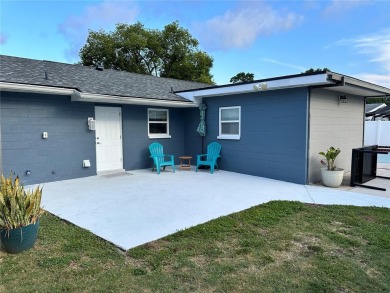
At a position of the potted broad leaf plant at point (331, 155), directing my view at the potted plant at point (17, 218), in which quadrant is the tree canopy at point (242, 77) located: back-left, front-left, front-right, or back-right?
back-right

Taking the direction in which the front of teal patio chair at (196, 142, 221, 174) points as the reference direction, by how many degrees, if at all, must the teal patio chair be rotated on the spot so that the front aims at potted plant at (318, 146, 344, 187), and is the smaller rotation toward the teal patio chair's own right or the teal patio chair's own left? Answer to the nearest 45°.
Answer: approximately 90° to the teal patio chair's own left

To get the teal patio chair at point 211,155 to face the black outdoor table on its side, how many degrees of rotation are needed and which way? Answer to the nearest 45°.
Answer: approximately 90° to its left

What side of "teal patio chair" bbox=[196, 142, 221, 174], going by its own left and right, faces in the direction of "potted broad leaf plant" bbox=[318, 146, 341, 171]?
left

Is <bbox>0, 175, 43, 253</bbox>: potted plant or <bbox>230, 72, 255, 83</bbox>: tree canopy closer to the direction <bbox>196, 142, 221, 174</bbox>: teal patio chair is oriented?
the potted plant

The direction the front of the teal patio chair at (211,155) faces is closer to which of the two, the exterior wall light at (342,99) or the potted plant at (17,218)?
the potted plant

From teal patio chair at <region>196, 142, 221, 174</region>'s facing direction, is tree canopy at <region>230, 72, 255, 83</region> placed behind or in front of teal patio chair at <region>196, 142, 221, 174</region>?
behind

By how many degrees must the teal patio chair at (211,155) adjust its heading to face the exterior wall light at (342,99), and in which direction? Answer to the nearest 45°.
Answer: approximately 135° to its left

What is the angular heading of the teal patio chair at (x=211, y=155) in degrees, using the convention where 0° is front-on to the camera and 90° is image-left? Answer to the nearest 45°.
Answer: approximately 45°

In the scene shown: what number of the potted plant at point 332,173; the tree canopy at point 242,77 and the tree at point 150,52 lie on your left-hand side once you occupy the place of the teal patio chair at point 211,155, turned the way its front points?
1

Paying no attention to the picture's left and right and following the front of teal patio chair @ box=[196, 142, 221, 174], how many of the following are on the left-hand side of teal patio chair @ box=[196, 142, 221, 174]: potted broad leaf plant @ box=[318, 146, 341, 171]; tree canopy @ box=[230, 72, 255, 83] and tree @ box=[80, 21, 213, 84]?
1
